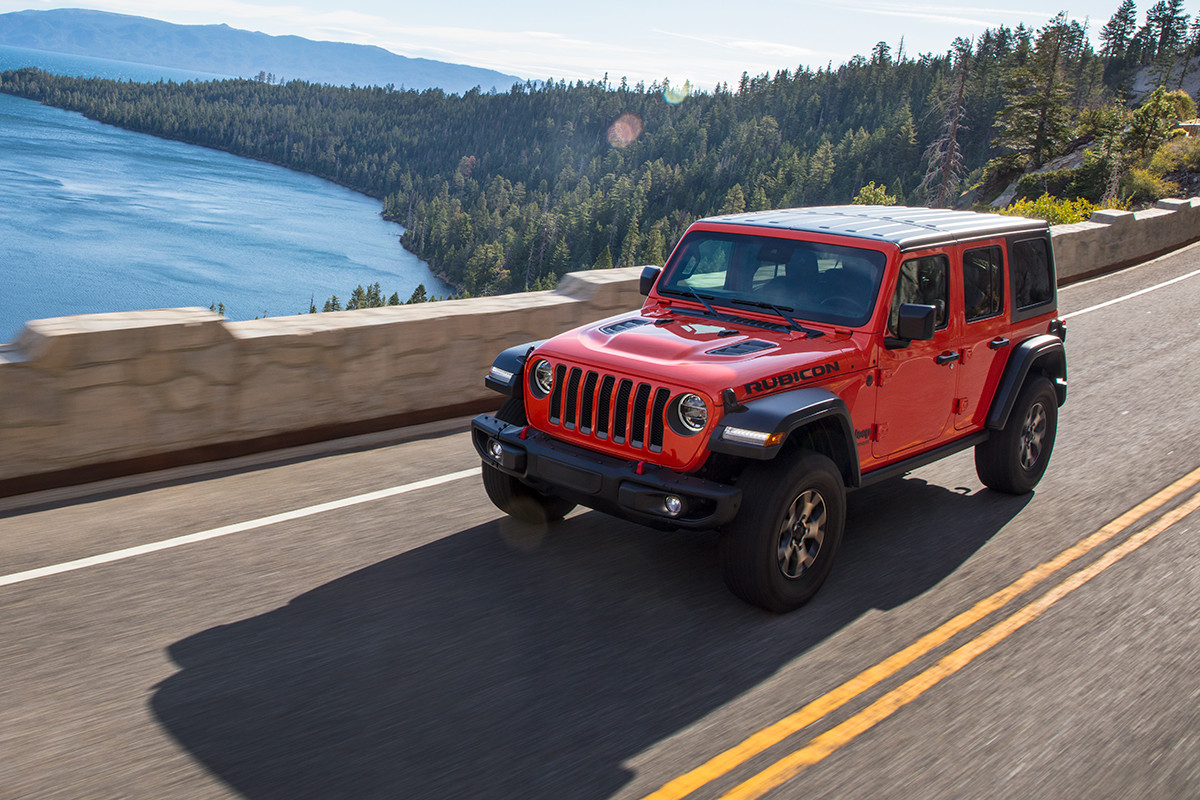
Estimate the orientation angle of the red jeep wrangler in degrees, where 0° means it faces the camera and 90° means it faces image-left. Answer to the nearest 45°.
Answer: approximately 45°
